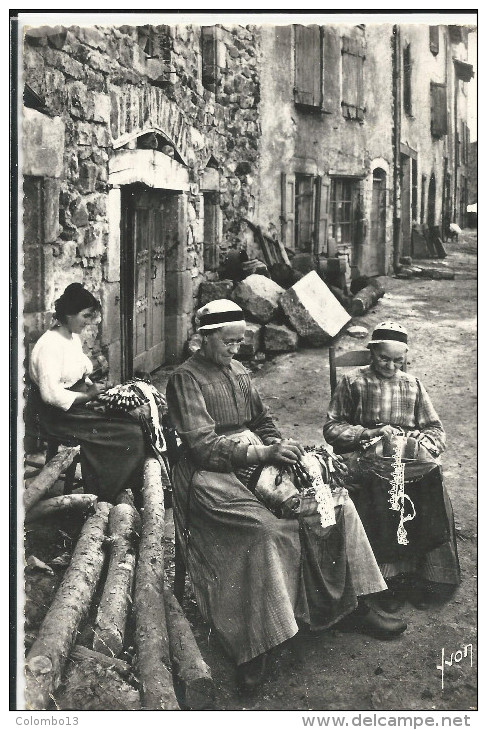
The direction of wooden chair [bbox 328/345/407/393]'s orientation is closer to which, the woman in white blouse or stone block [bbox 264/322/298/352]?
the woman in white blouse

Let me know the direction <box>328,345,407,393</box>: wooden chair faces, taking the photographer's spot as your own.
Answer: facing the viewer

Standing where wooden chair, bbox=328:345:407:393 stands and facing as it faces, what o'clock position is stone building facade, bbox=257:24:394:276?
The stone building facade is roughly at 6 o'clock from the wooden chair.

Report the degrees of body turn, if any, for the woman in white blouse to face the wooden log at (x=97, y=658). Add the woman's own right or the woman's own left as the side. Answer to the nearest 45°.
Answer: approximately 90° to the woman's own right

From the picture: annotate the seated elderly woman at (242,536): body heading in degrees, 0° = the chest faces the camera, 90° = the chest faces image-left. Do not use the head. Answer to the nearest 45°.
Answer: approximately 315°

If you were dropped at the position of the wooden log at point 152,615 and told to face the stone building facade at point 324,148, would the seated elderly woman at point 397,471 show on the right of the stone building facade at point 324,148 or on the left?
right

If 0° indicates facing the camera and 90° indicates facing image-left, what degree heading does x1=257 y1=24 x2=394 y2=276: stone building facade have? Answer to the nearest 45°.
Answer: approximately 315°

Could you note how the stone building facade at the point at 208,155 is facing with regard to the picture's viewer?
facing the viewer and to the right of the viewer

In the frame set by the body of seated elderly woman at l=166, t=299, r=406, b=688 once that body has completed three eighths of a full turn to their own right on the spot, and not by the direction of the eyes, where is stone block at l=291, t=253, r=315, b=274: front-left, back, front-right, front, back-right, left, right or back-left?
right

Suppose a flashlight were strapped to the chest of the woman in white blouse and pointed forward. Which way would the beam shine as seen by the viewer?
to the viewer's right

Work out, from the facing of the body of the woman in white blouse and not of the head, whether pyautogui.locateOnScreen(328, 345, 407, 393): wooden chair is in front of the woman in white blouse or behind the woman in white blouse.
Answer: in front

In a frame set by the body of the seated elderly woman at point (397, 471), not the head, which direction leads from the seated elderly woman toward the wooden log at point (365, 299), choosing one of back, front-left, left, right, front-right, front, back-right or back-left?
back

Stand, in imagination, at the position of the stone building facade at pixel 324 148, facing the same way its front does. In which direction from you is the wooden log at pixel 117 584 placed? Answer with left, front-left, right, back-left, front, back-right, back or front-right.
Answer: front-right
